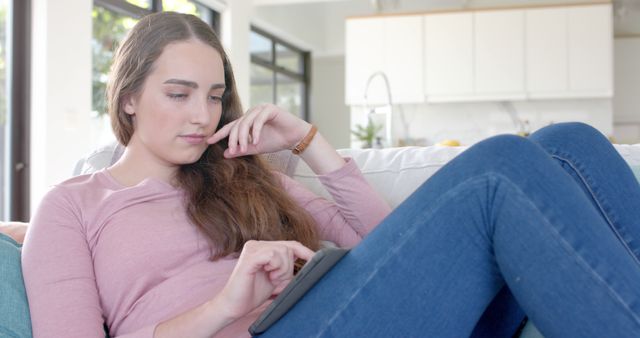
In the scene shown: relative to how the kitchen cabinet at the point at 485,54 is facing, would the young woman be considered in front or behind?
in front

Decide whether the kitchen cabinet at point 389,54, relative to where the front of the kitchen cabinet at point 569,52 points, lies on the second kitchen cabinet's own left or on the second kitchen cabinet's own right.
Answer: on the second kitchen cabinet's own right

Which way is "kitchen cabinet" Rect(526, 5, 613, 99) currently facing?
toward the camera

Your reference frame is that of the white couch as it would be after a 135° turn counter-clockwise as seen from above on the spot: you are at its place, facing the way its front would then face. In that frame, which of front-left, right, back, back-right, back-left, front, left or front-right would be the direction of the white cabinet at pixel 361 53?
front-left

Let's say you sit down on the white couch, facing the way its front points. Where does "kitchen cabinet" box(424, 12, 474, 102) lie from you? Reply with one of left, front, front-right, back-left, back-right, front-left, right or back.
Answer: back

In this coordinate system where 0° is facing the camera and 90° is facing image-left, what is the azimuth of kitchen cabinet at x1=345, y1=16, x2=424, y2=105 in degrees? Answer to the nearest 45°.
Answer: approximately 0°

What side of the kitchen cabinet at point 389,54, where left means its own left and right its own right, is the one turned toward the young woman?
front

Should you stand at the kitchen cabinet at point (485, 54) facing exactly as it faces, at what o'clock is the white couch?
The white couch is roughly at 12 o'clock from the kitchen cabinet.

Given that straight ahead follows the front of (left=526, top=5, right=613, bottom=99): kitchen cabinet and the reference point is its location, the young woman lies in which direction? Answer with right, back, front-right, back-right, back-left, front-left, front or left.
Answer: front

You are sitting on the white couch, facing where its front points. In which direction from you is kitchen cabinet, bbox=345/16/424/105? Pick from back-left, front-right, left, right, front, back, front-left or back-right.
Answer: back

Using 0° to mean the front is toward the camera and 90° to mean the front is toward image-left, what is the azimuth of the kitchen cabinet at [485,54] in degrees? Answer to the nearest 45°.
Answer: approximately 0°

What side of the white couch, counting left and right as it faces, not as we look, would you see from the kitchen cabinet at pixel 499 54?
back

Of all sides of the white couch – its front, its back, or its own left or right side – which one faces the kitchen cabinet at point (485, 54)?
back
